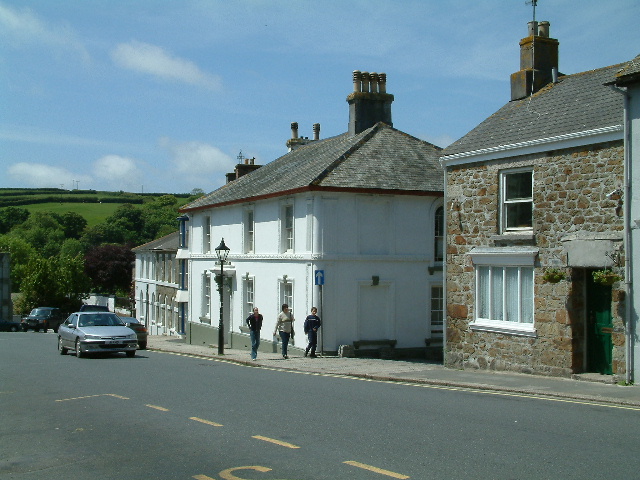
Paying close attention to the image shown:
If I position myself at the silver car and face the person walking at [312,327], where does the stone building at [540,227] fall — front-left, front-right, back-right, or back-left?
front-right

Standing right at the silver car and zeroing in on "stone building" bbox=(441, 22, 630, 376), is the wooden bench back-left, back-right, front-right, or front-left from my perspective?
front-left

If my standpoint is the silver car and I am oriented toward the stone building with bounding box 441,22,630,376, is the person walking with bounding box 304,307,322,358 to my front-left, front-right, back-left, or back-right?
front-left

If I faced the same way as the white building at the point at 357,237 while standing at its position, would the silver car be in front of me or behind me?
in front
